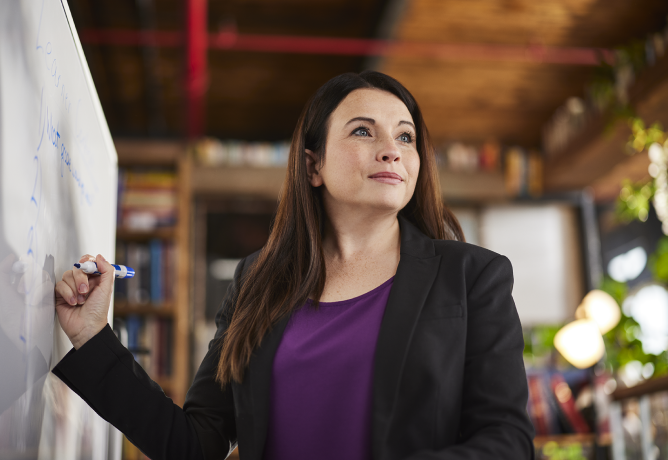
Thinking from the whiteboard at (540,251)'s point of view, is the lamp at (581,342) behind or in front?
in front

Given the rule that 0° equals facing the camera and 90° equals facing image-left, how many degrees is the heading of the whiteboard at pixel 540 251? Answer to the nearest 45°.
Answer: approximately 0°

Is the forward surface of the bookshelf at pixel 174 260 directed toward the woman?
yes

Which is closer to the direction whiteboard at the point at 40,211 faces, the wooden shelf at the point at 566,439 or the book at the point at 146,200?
the wooden shelf

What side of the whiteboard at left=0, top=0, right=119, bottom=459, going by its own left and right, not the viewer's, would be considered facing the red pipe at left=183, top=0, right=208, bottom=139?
left

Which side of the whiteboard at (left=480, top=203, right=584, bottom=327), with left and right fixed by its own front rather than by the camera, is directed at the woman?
front

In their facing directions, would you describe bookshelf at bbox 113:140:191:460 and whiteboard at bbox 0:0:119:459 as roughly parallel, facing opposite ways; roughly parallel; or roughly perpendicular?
roughly perpendicular

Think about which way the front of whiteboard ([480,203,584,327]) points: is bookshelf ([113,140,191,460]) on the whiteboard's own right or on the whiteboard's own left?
on the whiteboard's own right

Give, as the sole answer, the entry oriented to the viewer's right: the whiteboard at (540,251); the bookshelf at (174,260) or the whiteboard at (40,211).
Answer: the whiteboard at (40,211)

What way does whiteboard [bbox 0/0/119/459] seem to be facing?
to the viewer's right

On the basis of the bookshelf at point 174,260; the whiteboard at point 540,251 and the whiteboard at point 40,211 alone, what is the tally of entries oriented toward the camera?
2

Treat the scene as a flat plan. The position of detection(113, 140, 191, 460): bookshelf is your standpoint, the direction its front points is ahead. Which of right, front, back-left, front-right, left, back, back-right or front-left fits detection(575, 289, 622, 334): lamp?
left

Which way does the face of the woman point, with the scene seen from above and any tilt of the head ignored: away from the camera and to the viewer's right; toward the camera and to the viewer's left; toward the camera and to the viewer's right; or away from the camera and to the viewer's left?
toward the camera and to the viewer's right
